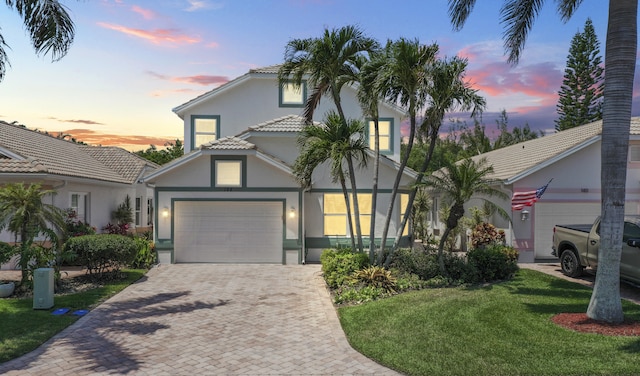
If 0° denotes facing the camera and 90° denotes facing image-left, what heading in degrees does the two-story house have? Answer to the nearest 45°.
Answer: approximately 0°

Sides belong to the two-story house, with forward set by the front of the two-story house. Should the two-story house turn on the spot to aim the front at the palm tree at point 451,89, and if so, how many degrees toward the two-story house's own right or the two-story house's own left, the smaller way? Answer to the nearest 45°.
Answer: approximately 45° to the two-story house's own left

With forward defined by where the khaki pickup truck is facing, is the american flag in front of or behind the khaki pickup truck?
behind

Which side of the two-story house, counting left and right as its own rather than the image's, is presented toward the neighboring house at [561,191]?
left

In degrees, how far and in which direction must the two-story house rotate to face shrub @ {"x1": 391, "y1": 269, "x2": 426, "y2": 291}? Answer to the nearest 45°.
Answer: approximately 45° to its left

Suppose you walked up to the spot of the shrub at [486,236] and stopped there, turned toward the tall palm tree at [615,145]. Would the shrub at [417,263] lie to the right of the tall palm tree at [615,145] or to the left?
right
